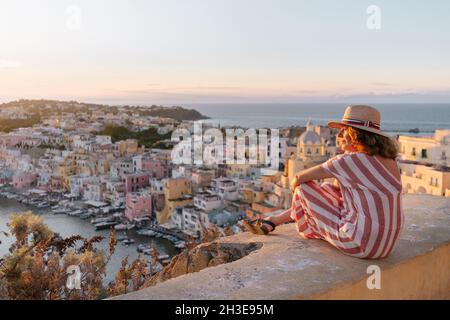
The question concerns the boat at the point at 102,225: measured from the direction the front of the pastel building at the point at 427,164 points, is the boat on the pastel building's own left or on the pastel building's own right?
on the pastel building's own right

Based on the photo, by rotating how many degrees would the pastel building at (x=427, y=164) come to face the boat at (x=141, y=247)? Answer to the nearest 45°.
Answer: approximately 45° to its right

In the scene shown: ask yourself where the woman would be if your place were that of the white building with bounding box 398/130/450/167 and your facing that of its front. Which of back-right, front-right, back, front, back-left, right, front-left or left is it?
front-left

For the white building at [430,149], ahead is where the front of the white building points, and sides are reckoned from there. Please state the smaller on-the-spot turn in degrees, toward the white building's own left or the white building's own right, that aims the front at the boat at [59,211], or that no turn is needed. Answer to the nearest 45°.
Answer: approximately 45° to the white building's own right

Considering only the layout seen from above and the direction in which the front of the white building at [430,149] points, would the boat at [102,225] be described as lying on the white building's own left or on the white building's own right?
on the white building's own right

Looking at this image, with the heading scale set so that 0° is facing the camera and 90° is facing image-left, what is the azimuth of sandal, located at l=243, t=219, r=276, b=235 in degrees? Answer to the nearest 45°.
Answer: approximately 90°

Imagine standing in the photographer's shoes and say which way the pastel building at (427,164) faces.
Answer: facing the viewer and to the left of the viewer

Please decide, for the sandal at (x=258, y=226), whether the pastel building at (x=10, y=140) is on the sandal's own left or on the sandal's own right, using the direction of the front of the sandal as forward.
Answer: on the sandal's own right

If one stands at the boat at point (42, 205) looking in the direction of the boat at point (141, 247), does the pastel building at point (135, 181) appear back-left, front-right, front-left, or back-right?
front-left

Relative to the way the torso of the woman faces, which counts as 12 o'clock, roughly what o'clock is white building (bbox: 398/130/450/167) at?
The white building is roughly at 2 o'clock from the woman.
